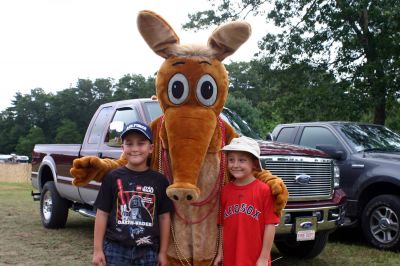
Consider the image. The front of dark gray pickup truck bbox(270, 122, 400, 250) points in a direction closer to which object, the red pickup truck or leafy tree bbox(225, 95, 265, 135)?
the red pickup truck

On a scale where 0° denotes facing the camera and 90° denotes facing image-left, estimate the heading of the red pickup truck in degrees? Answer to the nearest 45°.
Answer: approximately 315°

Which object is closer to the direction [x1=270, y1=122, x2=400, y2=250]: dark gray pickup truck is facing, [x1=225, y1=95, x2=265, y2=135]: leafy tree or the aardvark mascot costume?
the aardvark mascot costume

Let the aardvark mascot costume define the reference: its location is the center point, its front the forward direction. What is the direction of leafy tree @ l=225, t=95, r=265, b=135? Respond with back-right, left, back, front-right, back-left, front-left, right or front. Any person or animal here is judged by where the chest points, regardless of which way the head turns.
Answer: back

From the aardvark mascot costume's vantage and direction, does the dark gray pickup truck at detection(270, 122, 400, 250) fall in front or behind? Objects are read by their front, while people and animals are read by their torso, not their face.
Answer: behind

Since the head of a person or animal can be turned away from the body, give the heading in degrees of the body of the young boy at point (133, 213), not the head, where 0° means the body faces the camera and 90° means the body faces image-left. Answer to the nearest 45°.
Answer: approximately 0°

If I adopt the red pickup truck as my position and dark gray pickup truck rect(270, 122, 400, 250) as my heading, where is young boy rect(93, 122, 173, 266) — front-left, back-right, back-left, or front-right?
back-right
